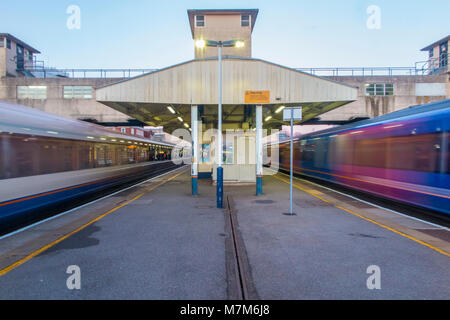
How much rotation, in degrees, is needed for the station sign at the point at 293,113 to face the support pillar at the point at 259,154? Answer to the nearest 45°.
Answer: approximately 180°

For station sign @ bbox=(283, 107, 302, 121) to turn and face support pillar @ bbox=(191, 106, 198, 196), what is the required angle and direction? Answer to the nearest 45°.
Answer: approximately 135° to its right

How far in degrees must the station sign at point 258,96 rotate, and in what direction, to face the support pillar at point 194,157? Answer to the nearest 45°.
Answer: approximately 90° to its right

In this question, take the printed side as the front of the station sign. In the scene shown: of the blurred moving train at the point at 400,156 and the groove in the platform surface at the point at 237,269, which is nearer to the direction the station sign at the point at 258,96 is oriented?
the groove in the platform surface

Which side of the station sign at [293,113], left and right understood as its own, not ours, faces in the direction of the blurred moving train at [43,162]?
right

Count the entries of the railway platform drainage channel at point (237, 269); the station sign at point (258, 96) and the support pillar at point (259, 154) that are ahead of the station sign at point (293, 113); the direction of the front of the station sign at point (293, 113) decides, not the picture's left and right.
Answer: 1
